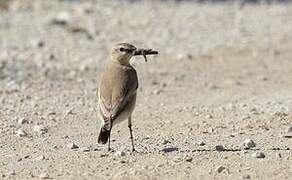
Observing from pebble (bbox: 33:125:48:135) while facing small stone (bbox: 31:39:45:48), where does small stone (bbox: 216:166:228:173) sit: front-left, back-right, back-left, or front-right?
back-right

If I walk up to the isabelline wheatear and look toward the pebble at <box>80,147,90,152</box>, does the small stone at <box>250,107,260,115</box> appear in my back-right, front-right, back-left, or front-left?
back-right

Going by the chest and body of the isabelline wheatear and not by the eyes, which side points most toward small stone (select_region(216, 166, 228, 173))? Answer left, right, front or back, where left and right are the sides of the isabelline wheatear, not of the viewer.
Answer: right

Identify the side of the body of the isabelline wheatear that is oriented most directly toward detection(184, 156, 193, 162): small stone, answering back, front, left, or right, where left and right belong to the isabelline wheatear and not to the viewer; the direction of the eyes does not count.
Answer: right

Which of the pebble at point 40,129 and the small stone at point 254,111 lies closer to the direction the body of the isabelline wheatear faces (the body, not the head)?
the small stone

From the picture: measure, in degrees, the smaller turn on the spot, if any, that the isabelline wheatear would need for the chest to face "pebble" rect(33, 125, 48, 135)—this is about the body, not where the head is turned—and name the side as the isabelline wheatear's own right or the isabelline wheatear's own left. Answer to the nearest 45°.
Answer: approximately 90° to the isabelline wheatear's own left

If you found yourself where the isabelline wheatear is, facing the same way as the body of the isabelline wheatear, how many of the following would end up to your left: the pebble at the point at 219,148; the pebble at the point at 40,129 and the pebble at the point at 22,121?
2

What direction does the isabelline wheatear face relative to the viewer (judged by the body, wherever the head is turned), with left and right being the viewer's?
facing away from the viewer and to the right of the viewer

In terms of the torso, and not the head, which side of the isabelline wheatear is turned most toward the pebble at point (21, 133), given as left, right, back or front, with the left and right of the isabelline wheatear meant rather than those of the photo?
left
